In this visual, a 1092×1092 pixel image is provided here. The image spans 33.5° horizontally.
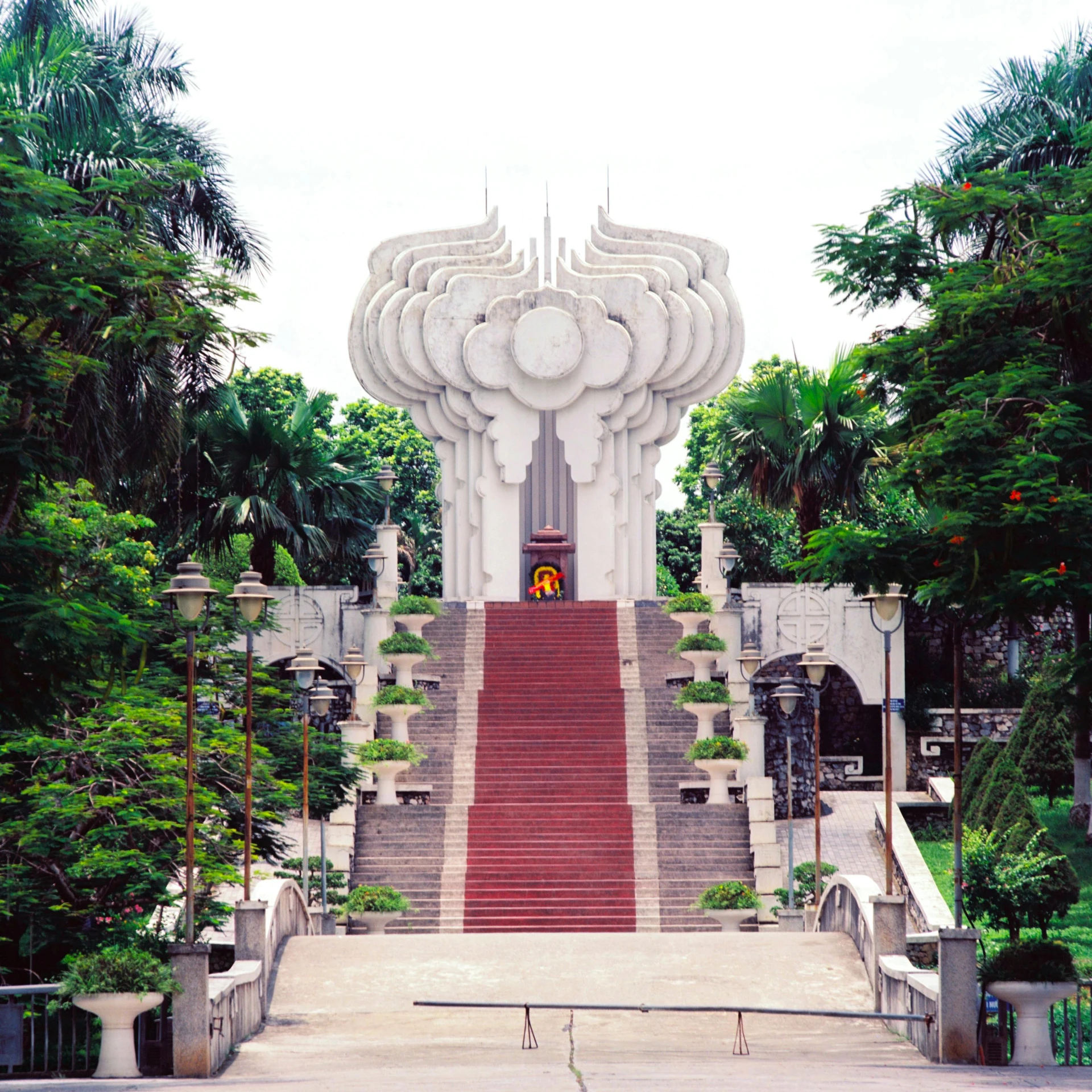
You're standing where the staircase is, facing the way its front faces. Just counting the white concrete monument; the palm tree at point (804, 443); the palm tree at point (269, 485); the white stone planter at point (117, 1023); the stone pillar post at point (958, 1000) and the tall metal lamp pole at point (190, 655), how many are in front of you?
3

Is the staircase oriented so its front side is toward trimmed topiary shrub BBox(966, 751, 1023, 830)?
no

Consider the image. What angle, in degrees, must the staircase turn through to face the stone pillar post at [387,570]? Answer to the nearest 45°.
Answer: approximately 135° to its right

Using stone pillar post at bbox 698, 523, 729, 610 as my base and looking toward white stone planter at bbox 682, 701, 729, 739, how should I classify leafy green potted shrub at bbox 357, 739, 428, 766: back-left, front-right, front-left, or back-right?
front-right

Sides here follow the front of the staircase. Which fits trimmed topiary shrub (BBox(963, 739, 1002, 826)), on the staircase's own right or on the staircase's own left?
on the staircase's own left

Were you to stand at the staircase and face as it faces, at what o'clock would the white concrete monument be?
The white concrete monument is roughly at 6 o'clock from the staircase.

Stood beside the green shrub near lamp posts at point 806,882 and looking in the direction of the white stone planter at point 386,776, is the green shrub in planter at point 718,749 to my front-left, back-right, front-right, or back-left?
front-right

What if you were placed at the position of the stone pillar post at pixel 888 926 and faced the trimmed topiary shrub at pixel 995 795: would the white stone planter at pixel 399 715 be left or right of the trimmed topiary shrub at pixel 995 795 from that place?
left

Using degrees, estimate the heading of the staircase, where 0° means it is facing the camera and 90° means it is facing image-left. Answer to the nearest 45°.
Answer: approximately 0°

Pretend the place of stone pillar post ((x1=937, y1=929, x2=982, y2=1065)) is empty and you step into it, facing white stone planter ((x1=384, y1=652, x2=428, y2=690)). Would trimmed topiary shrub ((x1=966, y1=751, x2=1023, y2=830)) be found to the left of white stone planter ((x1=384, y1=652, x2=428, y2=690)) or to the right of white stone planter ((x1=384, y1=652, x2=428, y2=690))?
right
